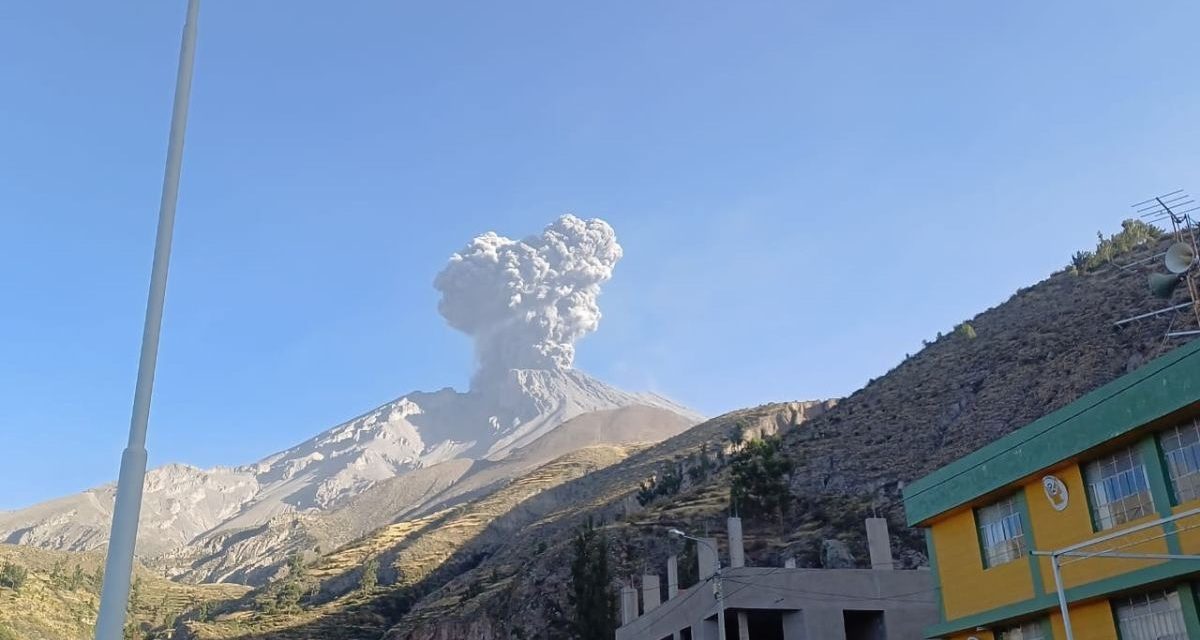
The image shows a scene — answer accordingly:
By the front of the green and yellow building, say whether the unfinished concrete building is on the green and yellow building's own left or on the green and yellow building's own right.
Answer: on the green and yellow building's own right

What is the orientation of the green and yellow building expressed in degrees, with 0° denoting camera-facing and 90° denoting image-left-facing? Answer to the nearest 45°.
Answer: approximately 45°

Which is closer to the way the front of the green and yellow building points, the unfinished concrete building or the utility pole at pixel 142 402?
the utility pole

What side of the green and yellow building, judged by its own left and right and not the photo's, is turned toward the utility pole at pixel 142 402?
front
